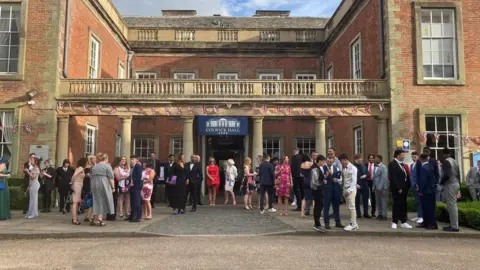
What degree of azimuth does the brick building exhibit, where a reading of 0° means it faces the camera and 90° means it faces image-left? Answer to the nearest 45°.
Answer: approximately 0°

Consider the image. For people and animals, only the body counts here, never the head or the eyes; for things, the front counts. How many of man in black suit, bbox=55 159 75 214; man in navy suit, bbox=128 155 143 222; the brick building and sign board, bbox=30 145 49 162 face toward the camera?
3

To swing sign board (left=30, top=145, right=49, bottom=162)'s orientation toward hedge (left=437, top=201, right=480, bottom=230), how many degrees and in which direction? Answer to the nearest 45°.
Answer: approximately 45° to its left

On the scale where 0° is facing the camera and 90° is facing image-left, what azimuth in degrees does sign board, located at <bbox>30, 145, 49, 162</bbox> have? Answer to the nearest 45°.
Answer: approximately 0°
